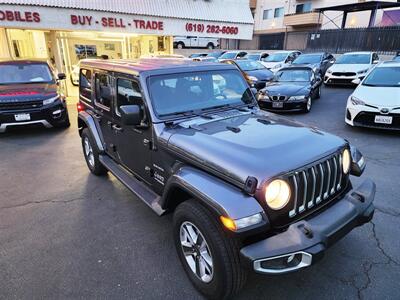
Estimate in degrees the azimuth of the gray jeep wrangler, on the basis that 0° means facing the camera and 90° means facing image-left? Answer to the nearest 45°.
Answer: approximately 315°

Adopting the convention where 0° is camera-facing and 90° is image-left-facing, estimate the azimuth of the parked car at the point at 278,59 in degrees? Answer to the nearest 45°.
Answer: approximately 45°

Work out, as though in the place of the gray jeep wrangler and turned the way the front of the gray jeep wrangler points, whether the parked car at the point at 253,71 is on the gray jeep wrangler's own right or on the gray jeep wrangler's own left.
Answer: on the gray jeep wrangler's own left

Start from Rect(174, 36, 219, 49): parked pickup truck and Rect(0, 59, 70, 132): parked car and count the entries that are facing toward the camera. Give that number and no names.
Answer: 1

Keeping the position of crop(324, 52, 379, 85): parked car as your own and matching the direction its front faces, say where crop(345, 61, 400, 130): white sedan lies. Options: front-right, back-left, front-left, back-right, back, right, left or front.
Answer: front-left

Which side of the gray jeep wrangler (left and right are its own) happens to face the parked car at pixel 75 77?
back

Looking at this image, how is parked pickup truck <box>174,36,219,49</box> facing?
to the viewer's left

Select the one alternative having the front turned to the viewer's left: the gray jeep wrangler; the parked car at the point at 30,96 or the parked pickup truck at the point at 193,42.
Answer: the parked pickup truck at the point at 193,42
